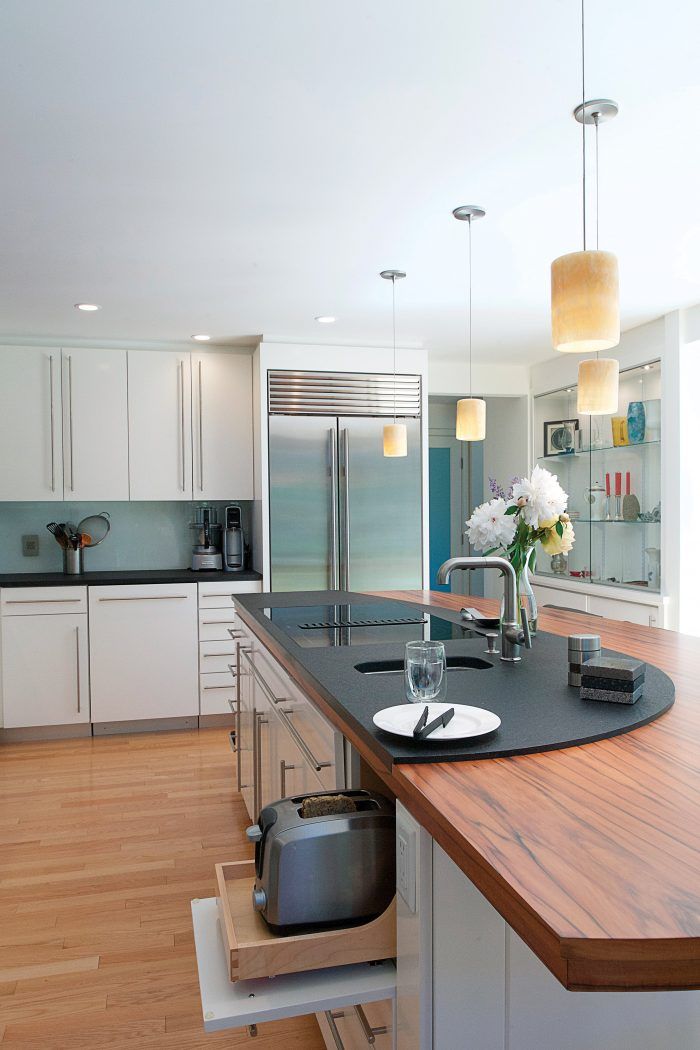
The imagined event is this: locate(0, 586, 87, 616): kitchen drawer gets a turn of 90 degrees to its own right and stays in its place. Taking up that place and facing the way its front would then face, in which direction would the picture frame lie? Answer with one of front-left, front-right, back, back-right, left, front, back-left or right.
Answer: back

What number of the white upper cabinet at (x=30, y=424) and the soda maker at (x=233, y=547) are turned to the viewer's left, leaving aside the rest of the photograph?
0

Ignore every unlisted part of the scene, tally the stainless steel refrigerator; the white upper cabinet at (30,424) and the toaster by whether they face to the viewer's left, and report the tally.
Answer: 1

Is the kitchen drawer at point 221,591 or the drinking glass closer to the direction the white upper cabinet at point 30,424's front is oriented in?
the drinking glass

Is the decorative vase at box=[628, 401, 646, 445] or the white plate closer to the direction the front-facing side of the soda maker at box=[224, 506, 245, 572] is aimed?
the white plate

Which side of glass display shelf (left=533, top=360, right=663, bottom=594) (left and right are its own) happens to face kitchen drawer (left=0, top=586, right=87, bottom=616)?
front

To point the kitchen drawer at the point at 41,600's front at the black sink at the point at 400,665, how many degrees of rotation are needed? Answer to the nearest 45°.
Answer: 0° — it already faces it

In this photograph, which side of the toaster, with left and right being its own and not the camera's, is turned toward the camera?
left

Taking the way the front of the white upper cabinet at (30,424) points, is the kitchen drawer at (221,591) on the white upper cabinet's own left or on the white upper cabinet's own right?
on the white upper cabinet's own left
